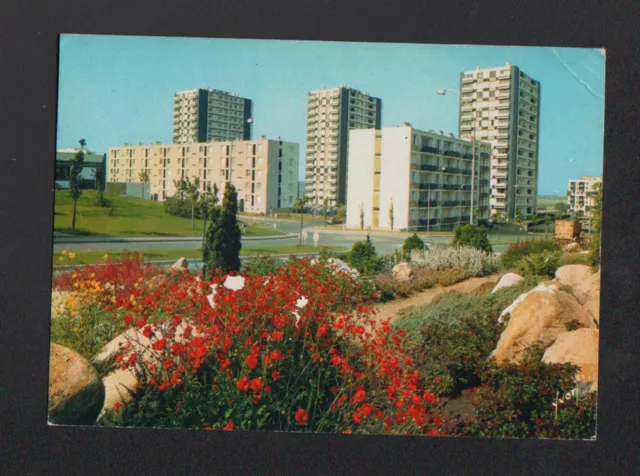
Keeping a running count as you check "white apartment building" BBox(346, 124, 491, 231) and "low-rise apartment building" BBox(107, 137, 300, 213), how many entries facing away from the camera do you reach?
0

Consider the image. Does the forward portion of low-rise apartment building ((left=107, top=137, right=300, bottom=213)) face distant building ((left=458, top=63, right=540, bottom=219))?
no

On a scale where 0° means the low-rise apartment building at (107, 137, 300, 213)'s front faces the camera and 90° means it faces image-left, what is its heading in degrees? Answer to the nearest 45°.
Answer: approximately 45°

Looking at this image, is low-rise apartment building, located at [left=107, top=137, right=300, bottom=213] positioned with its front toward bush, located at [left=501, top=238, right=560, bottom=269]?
no

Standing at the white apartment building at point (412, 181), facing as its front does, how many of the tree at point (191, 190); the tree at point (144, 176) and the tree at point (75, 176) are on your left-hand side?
0

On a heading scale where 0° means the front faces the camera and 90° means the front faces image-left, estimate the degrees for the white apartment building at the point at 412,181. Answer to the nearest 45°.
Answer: approximately 315°

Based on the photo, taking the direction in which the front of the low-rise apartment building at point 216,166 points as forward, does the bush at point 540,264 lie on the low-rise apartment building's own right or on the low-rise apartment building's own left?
on the low-rise apartment building's own left

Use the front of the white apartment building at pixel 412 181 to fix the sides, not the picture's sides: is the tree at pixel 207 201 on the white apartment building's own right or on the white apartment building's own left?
on the white apartment building's own right
